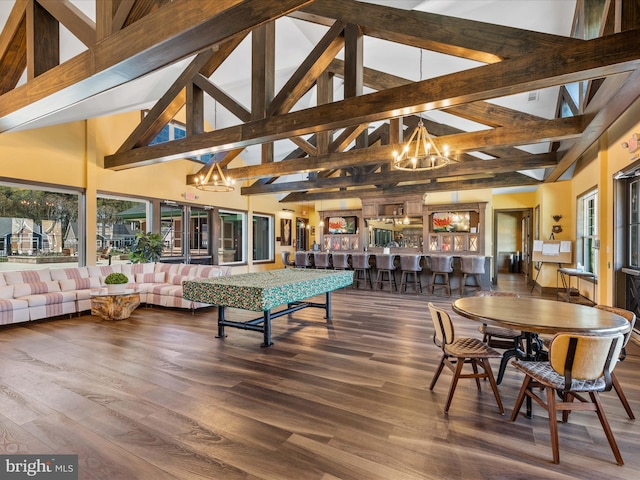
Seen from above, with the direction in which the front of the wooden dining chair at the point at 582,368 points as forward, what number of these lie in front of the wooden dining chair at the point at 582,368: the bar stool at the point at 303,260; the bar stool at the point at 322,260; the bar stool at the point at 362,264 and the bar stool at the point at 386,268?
4

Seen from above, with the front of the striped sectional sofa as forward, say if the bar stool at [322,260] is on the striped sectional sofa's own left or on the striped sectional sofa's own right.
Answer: on the striped sectional sofa's own left

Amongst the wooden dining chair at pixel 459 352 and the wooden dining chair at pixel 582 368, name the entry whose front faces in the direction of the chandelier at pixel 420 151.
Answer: the wooden dining chair at pixel 582 368

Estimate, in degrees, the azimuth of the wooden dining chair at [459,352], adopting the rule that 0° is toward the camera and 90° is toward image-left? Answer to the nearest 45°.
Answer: approximately 270°

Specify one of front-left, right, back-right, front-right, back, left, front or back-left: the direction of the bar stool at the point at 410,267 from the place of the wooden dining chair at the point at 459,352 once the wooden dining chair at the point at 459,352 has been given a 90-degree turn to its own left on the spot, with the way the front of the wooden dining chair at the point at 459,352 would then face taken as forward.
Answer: front

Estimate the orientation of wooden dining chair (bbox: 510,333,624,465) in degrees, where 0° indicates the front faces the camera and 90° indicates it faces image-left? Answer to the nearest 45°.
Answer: approximately 135°

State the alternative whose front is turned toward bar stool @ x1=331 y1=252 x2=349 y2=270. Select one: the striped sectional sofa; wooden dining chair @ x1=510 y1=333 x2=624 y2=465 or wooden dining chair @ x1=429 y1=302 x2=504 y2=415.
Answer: wooden dining chair @ x1=510 y1=333 x2=624 y2=465

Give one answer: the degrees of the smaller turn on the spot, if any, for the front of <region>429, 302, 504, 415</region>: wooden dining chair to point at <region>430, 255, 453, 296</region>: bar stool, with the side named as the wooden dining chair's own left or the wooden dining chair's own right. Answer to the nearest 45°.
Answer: approximately 90° to the wooden dining chair's own left

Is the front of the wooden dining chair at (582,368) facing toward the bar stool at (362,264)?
yes

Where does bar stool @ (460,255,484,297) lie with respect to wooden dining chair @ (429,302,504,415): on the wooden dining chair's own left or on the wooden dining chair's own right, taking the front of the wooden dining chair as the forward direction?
on the wooden dining chair's own left
